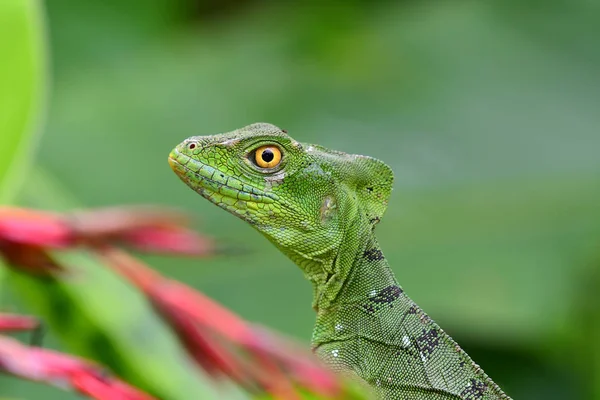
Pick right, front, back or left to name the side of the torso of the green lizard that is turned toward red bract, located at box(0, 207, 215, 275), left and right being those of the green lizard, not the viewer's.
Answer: front

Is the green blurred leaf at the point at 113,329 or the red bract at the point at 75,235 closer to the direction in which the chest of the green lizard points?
the red bract

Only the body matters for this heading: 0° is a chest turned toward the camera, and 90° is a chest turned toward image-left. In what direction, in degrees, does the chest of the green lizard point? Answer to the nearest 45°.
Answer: approximately 90°
